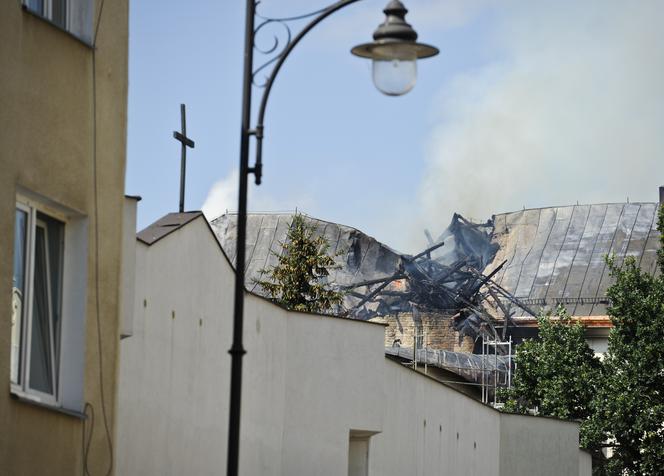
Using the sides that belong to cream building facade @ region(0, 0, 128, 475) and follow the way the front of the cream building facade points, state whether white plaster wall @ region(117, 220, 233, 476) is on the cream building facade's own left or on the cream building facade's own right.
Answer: on the cream building facade's own left

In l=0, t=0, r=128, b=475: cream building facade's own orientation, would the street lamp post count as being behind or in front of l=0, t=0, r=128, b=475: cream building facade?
in front

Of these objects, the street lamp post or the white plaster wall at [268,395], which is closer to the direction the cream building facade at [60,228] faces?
the street lamp post

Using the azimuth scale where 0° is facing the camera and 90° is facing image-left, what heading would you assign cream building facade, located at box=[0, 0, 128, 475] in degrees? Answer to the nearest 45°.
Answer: approximately 315°

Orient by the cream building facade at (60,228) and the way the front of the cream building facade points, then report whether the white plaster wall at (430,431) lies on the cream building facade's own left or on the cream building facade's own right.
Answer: on the cream building facade's own left
